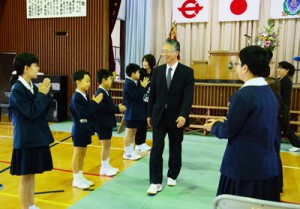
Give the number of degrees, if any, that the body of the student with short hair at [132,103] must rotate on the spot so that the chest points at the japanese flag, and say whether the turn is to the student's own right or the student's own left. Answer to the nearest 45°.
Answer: approximately 45° to the student's own left

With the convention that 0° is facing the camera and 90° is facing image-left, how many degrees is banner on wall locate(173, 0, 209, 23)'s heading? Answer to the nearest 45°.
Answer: approximately 0°

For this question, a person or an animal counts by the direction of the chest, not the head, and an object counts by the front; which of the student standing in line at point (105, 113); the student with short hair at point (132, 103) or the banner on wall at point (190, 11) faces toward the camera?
the banner on wall

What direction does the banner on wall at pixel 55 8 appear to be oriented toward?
toward the camera

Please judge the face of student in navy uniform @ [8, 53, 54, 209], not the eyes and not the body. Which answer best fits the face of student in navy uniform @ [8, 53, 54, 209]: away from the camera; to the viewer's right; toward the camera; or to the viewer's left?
to the viewer's right

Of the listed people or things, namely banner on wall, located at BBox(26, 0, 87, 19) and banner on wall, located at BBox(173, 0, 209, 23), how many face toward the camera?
2

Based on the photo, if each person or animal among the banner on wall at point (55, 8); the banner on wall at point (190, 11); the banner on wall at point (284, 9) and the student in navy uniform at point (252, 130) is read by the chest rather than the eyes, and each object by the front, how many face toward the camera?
3

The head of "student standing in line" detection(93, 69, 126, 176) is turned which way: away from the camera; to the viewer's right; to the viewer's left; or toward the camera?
to the viewer's right

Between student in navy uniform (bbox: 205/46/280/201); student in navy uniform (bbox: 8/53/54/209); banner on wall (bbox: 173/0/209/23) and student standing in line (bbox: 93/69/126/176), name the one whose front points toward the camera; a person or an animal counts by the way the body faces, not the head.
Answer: the banner on wall

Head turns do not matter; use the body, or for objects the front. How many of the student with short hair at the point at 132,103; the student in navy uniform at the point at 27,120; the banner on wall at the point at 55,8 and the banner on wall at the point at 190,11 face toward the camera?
2

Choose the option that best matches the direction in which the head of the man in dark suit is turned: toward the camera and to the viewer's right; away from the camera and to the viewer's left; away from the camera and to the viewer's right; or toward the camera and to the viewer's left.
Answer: toward the camera and to the viewer's left

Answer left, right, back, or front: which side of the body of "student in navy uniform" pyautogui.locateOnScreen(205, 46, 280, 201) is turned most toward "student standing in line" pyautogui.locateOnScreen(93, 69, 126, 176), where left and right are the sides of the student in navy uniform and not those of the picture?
front

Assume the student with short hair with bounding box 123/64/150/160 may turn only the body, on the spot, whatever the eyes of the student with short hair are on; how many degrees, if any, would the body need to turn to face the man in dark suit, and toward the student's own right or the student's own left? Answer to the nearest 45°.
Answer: approximately 90° to the student's own right

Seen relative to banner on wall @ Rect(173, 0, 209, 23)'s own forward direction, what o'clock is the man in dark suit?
The man in dark suit is roughly at 12 o'clock from the banner on wall.

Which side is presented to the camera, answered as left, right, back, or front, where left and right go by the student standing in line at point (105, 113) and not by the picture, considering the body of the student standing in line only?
right

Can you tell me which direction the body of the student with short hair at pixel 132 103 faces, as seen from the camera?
to the viewer's right
